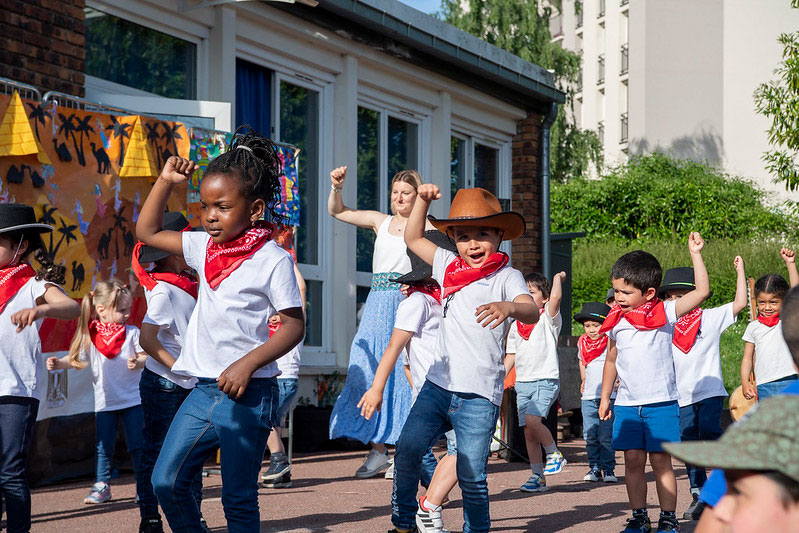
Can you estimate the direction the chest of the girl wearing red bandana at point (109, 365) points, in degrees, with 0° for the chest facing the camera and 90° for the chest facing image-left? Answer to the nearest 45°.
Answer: approximately 0°

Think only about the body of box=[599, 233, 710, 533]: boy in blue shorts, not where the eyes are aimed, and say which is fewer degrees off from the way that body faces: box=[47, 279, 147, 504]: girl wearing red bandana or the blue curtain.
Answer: the girl wearing red bandana

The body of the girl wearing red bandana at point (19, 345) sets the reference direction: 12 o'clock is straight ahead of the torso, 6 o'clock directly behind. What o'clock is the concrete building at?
The concrete building is roughly at 6 o'clock from the girl wearing red bandana.

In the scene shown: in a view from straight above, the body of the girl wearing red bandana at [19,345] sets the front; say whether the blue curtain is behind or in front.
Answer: behind

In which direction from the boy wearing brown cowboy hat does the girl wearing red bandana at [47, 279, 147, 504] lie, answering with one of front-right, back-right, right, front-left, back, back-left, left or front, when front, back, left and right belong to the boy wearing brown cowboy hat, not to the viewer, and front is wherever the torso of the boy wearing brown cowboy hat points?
back-right

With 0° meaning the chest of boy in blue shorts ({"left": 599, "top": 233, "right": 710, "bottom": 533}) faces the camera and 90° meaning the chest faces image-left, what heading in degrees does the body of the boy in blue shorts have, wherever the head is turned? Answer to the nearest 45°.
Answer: approximately 45°
